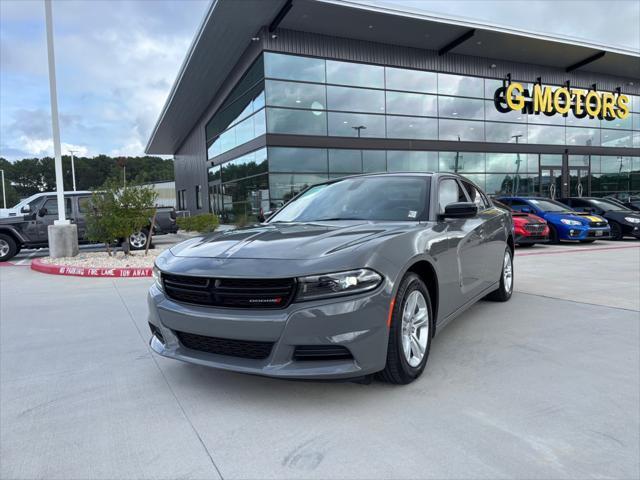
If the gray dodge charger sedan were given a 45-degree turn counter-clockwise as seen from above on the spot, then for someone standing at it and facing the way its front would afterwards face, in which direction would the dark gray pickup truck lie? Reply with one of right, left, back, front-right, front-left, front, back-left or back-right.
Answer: back-right

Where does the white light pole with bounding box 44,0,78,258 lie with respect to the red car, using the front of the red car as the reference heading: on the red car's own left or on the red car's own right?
on the red car's own right

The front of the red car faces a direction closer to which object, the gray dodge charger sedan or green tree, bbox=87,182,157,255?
the gray dodge charger sedan

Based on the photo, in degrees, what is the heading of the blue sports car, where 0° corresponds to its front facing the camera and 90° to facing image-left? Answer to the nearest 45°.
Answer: approximately 315°

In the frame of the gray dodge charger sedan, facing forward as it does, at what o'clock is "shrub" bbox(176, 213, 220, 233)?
The shrub is roughly at 4 o'clock from the gray dodge charger sedan.

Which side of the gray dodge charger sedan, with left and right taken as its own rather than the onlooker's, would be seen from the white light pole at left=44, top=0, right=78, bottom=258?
right

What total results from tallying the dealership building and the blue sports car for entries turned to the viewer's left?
0

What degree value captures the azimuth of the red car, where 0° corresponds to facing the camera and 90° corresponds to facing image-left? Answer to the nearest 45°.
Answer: approximately 315°

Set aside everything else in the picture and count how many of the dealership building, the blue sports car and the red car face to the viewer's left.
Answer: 0

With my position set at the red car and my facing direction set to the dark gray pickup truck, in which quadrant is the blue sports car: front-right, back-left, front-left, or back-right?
back-right

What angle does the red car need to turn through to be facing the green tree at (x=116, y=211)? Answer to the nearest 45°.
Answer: approximately 90° to its right

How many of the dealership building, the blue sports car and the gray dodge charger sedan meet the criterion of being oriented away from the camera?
0

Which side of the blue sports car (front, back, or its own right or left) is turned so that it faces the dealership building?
back

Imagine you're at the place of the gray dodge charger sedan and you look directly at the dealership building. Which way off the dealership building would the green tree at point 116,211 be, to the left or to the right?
left

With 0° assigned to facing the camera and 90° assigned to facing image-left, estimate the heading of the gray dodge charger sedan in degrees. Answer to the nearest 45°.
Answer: approximately 45°
